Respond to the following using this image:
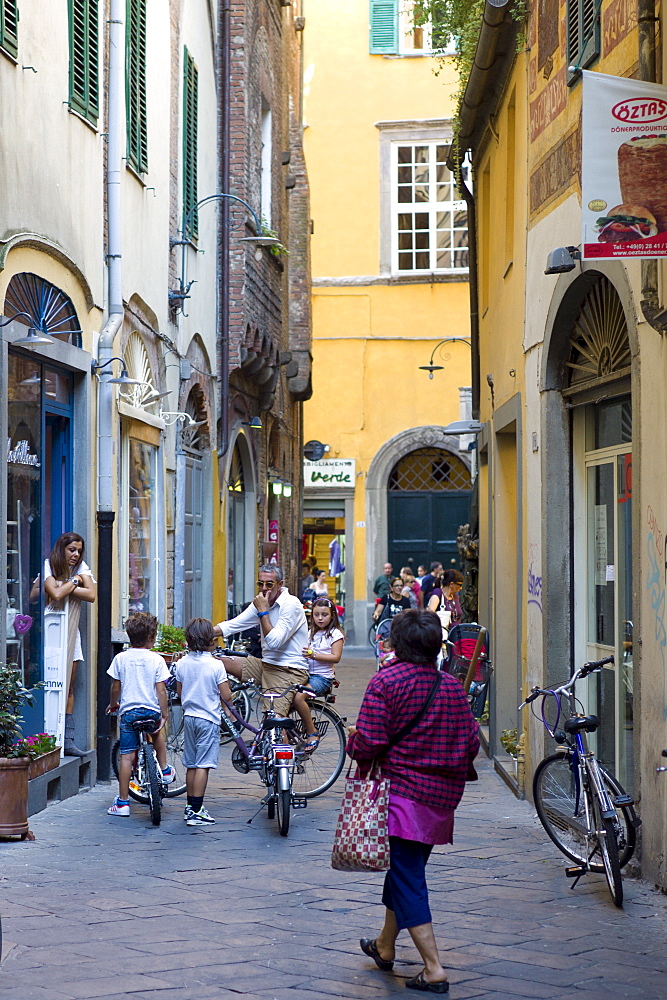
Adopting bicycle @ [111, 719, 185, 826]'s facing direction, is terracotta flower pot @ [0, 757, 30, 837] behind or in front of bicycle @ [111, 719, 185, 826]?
behind

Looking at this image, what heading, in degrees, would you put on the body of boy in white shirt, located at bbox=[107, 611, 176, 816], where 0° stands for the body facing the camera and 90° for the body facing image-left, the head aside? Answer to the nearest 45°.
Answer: approximately 180°

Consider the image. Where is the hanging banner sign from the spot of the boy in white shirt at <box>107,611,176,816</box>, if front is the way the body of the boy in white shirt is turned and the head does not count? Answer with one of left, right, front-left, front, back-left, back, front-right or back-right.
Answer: back-right

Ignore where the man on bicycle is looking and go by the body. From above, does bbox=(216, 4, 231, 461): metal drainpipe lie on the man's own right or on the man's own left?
on the man's own right

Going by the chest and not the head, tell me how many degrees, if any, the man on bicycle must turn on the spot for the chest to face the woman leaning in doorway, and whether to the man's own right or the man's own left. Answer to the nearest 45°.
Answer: approximately 45° to the man's own right

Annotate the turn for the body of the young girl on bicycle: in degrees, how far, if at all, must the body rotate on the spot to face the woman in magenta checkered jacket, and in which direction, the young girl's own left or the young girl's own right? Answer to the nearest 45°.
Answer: approximately 45° to the young girl's own left

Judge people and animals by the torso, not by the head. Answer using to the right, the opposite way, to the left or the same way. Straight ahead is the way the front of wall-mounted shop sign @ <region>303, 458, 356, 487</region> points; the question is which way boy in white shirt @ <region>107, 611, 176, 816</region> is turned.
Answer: the opposite way

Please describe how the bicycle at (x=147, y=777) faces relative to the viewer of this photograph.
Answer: facing away from the viewer

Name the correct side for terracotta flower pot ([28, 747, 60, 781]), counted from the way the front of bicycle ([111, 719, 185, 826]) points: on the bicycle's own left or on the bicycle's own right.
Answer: on the bicycle's own left

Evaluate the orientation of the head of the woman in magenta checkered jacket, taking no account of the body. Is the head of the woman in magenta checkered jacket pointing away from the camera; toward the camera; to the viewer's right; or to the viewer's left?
away from the camera
